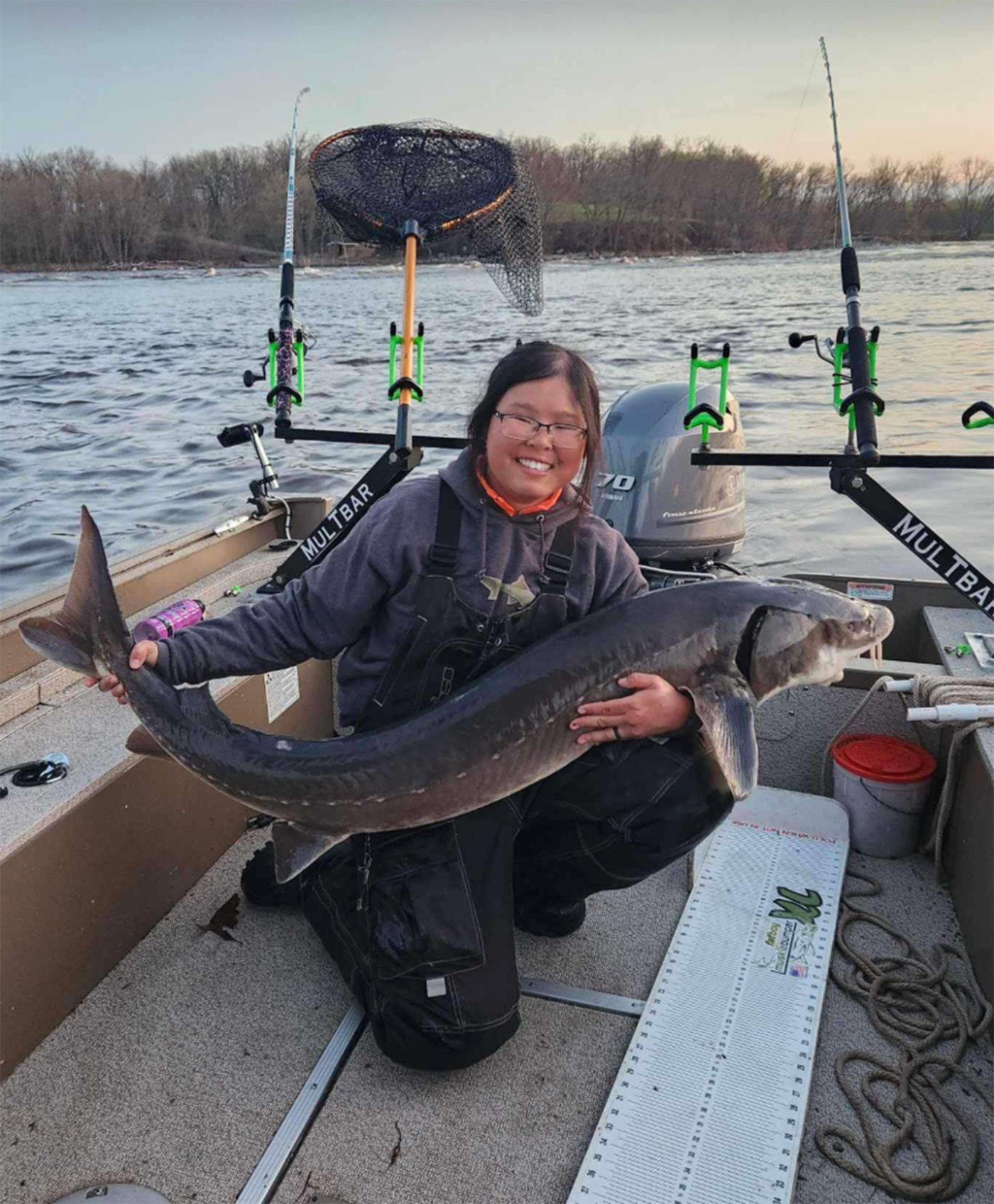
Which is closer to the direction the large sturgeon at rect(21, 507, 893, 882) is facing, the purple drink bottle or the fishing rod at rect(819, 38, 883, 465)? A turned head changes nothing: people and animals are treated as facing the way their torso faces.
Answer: the fishing rod

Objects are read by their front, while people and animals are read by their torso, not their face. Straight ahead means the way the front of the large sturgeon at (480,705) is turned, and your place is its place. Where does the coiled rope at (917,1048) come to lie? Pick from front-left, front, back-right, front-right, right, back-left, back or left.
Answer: front

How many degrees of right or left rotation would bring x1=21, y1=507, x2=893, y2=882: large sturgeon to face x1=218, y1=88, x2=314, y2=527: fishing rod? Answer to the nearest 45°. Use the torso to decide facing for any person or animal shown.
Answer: approximately 90° to its left

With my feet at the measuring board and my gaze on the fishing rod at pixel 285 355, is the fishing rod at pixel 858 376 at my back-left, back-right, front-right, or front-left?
front-right

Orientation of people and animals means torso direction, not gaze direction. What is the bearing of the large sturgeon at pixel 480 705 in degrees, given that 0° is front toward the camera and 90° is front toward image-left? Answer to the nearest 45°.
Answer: approximately 270°

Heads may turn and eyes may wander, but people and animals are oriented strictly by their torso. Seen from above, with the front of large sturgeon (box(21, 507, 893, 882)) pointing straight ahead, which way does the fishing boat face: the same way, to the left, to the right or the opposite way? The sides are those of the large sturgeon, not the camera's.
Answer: to the right

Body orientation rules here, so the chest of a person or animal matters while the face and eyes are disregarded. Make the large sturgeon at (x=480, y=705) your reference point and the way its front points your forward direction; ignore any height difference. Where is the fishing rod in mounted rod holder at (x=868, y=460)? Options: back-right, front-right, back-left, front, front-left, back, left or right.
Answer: front-left

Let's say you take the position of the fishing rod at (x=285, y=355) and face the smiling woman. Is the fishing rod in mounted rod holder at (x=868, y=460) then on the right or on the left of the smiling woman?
left

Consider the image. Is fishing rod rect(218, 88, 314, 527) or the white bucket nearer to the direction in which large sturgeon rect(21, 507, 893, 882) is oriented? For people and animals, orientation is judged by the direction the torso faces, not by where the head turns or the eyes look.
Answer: the white bucket

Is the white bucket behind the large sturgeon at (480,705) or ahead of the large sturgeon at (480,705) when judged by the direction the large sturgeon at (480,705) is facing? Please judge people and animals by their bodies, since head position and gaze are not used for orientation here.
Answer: ahead

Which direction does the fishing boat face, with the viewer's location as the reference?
facing the viewer

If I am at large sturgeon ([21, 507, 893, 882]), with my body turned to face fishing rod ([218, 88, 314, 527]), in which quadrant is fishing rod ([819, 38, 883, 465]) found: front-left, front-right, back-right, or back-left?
front-right
